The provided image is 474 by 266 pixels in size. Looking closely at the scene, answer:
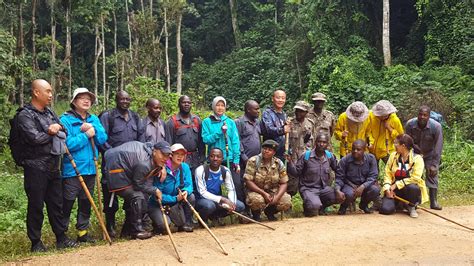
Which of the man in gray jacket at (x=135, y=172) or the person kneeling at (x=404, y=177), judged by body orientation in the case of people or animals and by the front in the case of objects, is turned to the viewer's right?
the man in gray jacket

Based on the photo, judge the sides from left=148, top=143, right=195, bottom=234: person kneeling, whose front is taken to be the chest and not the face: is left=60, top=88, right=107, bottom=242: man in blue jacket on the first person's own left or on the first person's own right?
on the first person's own right

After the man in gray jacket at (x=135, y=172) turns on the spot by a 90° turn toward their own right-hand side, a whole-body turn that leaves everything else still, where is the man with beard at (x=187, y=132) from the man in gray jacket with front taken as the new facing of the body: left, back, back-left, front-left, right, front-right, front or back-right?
back-left

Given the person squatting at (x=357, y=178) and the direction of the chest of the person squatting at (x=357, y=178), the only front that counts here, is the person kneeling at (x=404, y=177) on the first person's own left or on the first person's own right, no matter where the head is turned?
on the first person's own left

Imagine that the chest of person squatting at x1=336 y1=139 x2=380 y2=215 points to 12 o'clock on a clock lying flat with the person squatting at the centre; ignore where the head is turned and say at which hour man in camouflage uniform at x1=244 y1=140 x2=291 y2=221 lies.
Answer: The man in camouflage uniform is roughly at 2 o'clock from the person squatting.

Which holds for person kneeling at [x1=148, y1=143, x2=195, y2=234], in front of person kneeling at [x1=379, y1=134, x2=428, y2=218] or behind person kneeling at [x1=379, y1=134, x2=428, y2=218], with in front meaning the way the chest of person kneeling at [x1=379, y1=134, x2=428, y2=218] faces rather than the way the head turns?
in front

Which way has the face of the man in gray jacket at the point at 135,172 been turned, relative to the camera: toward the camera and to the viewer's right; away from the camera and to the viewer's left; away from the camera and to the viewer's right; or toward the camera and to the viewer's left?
toward the camera and to the viewer's right
